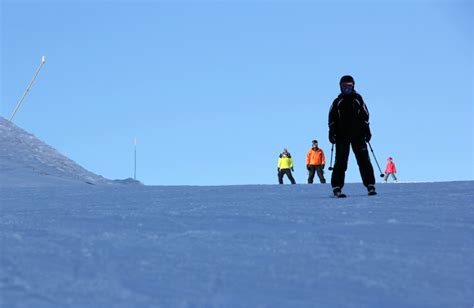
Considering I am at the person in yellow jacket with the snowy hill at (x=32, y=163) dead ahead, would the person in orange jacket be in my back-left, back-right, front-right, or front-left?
back-left

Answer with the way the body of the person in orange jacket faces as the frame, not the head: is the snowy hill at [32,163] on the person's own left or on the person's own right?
on the person's own right

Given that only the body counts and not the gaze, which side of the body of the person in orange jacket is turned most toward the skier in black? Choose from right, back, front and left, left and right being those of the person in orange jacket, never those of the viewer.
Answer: front

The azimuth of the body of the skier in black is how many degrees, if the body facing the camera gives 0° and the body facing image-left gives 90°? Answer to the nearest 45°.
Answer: approximately 0°

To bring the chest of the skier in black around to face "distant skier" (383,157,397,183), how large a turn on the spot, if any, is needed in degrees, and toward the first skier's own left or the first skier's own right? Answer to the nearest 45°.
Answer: approximately 180°

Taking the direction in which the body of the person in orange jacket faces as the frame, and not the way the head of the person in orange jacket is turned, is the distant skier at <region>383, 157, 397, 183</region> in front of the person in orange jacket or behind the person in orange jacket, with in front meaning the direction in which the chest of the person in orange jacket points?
behind

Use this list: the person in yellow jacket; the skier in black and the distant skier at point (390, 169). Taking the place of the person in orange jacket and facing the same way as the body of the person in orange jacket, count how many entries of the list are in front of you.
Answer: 1

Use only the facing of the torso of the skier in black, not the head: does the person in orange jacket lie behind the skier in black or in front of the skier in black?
behind

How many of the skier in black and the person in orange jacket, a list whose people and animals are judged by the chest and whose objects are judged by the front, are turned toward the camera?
2

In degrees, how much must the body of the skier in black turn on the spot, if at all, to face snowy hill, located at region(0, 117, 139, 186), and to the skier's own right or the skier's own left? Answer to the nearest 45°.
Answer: approximately 135° to the skier's own right

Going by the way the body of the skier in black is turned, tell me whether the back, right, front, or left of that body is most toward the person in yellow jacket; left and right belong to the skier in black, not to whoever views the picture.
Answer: back
